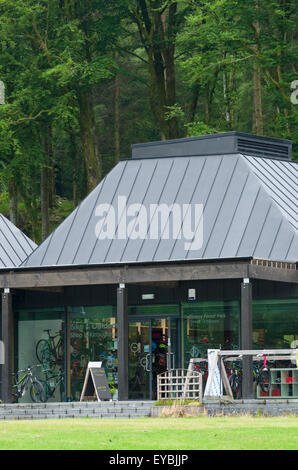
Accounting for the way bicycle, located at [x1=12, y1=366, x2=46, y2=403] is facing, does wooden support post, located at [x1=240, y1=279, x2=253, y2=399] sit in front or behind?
in front

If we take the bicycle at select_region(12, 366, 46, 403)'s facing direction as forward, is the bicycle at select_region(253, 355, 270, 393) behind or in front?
in front

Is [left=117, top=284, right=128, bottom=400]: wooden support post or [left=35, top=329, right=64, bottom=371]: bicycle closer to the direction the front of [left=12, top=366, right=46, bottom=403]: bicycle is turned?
the wooden support post

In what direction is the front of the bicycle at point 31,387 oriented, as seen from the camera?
facing the viewer and to the right of the viewer

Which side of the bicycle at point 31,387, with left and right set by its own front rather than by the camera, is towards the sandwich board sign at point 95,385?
front
